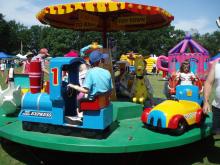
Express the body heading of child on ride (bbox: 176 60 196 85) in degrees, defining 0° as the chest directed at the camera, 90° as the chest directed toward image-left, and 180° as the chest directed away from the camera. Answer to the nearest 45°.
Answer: approximately 0°
